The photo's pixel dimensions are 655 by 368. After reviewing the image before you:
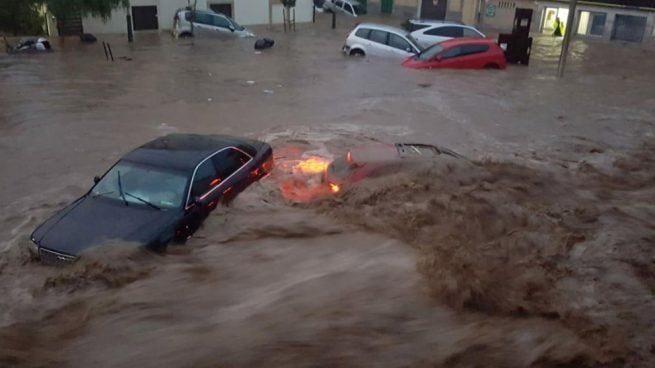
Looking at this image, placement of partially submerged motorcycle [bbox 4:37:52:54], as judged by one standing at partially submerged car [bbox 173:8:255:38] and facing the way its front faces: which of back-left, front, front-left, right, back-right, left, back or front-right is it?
back-right

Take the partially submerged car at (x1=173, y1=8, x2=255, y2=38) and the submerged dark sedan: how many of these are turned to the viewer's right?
1

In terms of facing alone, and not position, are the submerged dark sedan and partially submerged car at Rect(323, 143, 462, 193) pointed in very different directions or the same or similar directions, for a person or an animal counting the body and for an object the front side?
very different directions

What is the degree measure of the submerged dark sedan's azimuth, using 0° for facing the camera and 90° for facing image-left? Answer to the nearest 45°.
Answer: approximately 45°

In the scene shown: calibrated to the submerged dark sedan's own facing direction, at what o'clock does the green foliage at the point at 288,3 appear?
The green foliage is roughly at 5 o'clock from the submerged dark sedan.

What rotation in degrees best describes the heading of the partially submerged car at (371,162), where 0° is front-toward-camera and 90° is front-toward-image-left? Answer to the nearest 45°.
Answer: approximately 225°

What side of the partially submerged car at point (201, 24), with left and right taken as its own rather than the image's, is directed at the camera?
right

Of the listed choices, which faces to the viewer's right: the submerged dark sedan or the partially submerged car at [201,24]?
the partially submerged car

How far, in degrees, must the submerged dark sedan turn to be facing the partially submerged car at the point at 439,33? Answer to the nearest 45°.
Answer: approximately 180°

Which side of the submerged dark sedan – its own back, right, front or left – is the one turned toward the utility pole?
back
